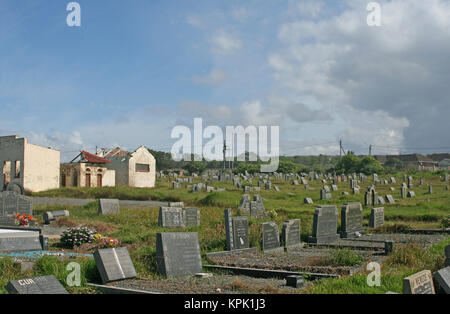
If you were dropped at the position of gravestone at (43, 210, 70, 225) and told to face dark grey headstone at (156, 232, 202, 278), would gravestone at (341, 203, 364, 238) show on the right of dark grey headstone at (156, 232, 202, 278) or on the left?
left

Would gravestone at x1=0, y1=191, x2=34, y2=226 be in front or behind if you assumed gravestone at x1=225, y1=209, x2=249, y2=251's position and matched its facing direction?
behind

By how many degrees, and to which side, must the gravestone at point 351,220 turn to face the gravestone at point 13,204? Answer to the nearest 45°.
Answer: approximately 135° to its right

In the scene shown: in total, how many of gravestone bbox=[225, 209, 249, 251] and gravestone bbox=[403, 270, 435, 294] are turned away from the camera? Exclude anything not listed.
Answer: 0

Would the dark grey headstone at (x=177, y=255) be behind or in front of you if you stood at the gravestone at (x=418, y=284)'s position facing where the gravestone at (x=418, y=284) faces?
behind

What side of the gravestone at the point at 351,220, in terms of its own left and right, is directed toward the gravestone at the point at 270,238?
right

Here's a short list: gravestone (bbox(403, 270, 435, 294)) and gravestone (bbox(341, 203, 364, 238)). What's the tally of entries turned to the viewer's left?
0

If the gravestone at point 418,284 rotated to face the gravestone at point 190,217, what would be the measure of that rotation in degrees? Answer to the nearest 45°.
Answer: approximately 180°

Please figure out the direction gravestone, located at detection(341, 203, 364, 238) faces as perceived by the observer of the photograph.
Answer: facing the viewer and to the right of the viewer

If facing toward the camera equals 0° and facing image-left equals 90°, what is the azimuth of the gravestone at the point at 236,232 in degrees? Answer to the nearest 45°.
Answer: approximately 315°

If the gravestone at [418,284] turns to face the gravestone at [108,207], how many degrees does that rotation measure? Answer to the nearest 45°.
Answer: approximately 180°

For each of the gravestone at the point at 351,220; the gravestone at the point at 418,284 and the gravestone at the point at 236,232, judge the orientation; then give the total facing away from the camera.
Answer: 0

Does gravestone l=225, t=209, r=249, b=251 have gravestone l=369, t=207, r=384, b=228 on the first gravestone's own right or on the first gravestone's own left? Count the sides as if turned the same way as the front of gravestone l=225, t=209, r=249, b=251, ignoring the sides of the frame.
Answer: on the first gravestone's own left
